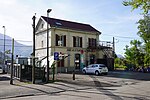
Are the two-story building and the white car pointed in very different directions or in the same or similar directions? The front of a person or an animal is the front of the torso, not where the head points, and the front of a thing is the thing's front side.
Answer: very different directions

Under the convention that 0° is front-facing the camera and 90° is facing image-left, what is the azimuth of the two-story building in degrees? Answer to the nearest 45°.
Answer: approximately 315°
